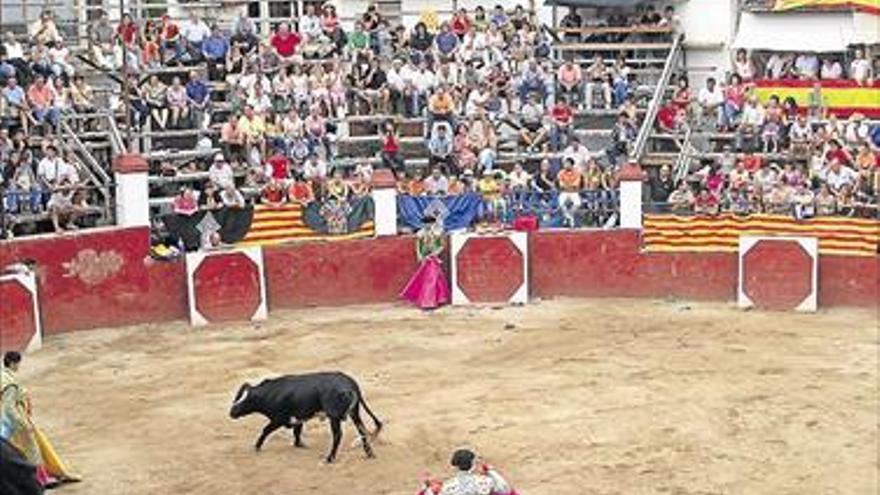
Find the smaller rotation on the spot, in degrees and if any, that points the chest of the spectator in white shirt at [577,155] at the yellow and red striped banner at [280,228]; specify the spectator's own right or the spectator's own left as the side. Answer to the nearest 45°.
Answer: approximately 45° to the spectator's own right

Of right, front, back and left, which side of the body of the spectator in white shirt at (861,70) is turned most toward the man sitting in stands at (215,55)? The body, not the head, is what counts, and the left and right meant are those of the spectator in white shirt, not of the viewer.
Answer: right

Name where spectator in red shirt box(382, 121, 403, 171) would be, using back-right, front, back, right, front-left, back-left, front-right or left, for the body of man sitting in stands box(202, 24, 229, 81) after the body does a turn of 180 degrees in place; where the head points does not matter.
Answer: back-right

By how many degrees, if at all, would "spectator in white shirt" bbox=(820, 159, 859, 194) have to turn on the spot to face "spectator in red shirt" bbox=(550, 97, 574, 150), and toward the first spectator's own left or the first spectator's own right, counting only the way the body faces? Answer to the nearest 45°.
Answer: approximately 90° to the first spectator's own right

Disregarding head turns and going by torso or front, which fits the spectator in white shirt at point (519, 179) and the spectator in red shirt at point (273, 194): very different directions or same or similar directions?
same or similar directions

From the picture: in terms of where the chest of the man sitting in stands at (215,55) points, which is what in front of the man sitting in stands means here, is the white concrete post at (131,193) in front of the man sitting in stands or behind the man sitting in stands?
in front

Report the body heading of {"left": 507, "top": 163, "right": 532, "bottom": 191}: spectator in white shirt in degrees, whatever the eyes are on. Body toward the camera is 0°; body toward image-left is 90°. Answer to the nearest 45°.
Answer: approximately 0°

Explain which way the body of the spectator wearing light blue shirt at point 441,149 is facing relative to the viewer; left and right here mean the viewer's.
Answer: facing the viewer

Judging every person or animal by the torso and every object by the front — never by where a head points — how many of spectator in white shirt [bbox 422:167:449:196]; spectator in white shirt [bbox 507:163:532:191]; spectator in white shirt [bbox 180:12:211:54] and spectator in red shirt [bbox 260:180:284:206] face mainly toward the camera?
4

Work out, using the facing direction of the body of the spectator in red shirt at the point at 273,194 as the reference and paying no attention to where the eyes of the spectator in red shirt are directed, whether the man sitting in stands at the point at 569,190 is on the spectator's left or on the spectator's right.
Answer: on the spectator's left

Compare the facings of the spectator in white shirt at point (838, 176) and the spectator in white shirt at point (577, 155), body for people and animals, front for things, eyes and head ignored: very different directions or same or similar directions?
same or similar directions

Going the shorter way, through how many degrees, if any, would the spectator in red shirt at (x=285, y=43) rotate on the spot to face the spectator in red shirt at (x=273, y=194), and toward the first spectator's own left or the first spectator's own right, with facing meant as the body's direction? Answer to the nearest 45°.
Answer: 0° — they already face them

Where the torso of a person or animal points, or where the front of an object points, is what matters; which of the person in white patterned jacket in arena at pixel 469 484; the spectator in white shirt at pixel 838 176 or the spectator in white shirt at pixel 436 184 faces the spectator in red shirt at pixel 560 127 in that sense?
the person in white patterned jacket in arena

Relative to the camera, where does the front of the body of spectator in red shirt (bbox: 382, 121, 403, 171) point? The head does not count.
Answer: toward the camera

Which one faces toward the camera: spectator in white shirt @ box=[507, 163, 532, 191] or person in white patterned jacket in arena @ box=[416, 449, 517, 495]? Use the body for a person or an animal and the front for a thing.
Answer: the spectator in white shirt
